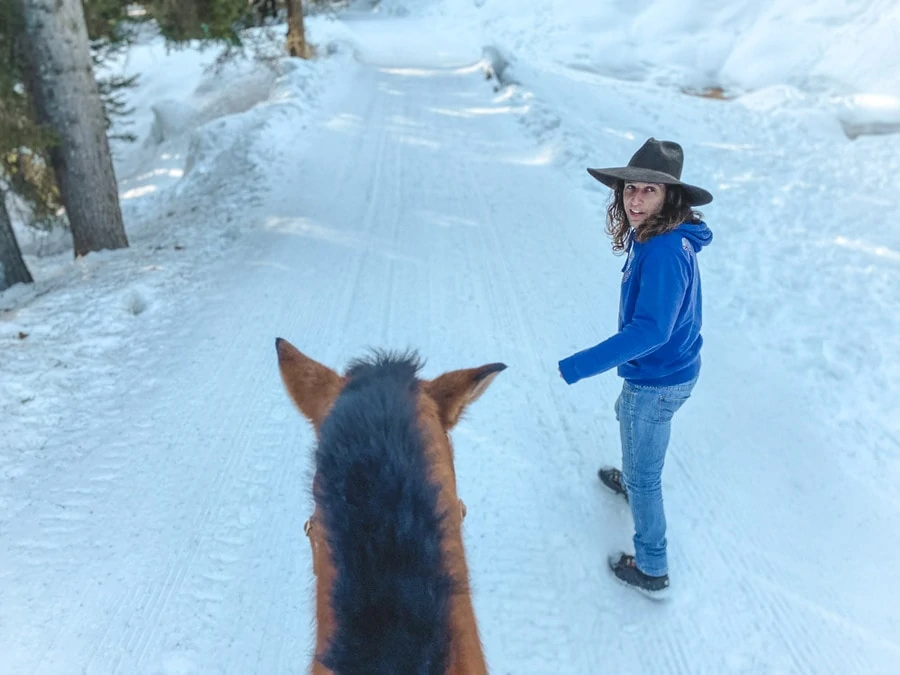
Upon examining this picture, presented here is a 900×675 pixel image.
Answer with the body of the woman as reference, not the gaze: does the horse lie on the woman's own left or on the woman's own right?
on the woman's own left

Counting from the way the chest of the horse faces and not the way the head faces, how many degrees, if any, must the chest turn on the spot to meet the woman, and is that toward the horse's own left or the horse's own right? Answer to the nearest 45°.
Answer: approximately 45° to the horse's own right

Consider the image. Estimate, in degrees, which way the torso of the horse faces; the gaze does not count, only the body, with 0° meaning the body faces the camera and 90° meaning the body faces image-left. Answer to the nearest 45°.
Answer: approximately 180°

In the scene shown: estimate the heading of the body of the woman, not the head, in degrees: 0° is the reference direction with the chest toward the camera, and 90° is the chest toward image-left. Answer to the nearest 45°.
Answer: approximately 90°

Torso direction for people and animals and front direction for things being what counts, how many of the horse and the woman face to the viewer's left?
1
